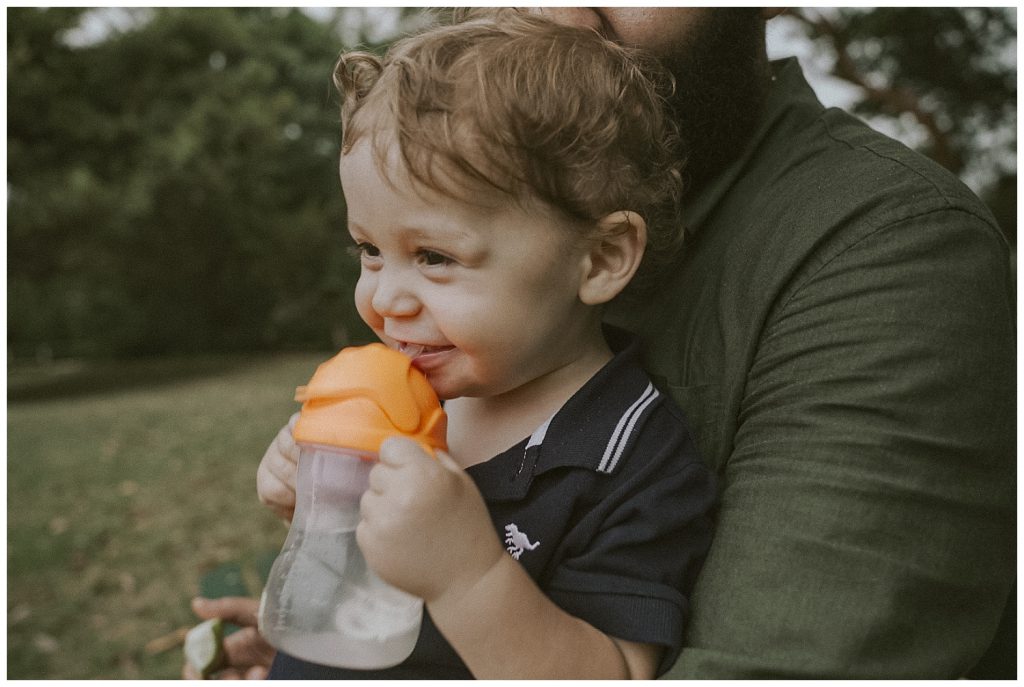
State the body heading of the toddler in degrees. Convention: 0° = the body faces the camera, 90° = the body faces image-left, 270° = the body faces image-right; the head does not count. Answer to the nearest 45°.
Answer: approximately 45°
